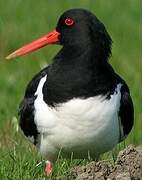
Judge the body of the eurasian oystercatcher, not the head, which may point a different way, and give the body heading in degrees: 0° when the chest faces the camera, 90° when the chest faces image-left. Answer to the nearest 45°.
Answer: approximately 0°
